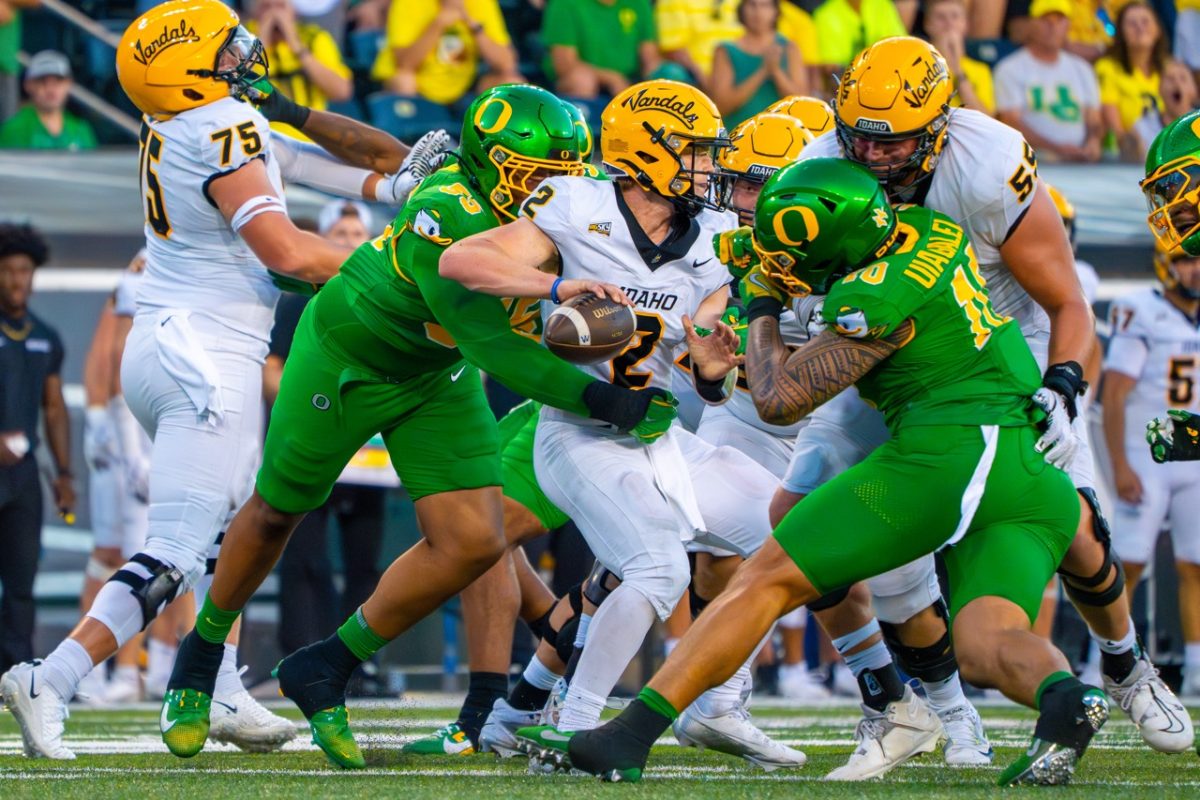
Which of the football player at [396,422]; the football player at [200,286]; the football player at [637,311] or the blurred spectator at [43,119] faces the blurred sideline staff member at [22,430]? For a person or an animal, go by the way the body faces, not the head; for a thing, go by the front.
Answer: the blurred spectator at [43,119]

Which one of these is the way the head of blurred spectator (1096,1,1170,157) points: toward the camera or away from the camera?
toward the camera

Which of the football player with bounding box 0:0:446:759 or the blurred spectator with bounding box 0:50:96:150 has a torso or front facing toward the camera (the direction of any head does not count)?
the blurred spectator

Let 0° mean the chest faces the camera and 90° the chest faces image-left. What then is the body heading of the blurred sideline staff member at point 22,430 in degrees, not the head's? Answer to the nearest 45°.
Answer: approximately 0°

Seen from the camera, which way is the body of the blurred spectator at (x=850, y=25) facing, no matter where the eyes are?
toward the camera

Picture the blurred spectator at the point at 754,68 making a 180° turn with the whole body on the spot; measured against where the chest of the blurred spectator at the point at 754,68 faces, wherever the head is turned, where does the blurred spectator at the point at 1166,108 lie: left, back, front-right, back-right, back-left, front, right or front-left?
right

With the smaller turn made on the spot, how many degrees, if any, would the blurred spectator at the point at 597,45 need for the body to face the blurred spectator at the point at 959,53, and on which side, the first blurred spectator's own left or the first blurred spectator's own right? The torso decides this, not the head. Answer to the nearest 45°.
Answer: approximately 90° to the first blurred spectator's own left

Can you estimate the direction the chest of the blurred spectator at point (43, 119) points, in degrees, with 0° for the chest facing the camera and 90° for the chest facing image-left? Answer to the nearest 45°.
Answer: approximately 0°

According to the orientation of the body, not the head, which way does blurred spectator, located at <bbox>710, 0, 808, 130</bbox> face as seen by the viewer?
toward the camera

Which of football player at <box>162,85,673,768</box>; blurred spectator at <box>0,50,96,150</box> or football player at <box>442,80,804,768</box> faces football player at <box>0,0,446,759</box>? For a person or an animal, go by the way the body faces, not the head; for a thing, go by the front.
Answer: the blurred spectator

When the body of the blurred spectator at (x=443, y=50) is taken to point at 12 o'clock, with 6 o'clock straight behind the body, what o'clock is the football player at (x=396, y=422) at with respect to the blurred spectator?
The football player is roughly at 12 o'clock from the blurred spectator.

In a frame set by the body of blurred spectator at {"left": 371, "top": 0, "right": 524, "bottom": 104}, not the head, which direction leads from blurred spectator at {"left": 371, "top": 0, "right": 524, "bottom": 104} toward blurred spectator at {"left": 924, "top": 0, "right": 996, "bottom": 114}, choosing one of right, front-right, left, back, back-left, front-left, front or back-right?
left

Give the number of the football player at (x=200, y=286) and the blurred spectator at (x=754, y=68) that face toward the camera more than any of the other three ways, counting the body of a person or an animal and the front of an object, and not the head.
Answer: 1

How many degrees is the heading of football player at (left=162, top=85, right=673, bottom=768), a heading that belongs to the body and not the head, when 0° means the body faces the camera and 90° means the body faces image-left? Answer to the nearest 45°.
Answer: approximately 315°

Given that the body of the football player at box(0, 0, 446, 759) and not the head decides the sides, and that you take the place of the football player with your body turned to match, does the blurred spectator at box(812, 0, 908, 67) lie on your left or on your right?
on your left

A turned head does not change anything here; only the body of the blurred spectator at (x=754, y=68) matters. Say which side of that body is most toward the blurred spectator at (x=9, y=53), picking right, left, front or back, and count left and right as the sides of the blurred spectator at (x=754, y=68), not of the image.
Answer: right
